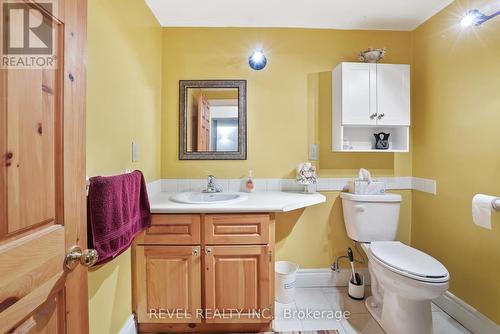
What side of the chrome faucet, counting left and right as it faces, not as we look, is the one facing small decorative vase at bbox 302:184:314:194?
left

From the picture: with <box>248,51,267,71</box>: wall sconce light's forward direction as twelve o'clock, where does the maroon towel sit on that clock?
The maroon towel is roughly at 1 o'clock from the wall sconce light.

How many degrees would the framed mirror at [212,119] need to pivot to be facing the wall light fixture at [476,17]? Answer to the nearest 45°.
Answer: approximately 45° to its left

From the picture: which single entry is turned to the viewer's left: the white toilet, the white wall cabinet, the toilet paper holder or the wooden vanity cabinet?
the toilet paper holder

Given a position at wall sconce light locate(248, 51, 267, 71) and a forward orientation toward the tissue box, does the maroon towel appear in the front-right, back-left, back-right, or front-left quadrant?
back-right

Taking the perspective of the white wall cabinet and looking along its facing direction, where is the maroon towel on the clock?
The maroon towel is roughly at 1 o'clock from the white wall cabinet.

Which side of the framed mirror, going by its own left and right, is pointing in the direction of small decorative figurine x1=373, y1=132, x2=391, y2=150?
left
